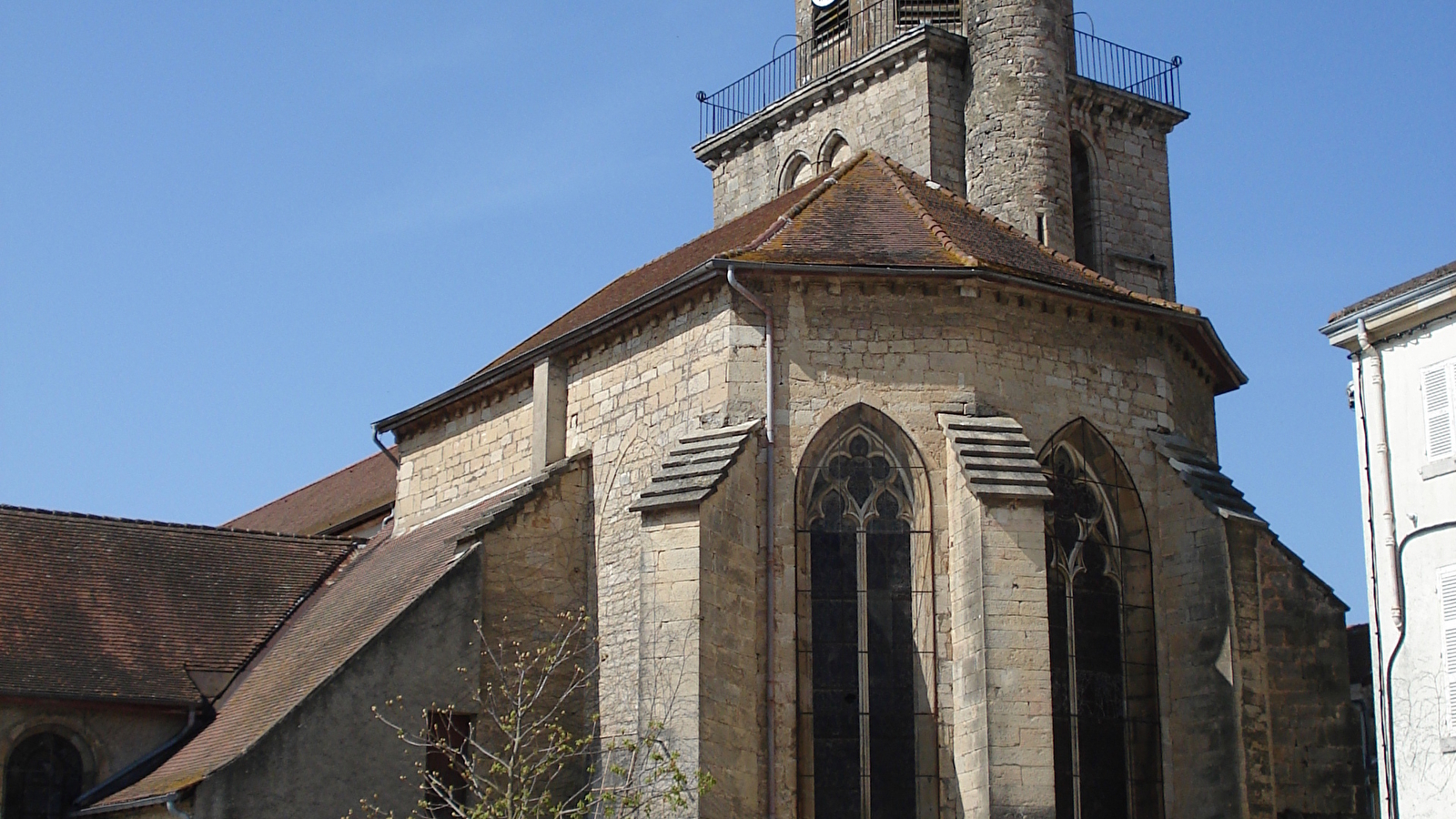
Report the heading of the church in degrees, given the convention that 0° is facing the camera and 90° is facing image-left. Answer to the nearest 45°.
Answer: approximately 135°
